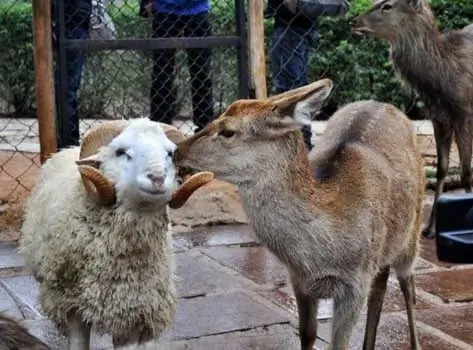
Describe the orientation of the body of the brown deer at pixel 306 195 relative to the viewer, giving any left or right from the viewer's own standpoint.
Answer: facing the viewer and to the left of the viewer

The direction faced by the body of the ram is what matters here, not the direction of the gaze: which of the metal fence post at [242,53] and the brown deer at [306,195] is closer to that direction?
the brown deer

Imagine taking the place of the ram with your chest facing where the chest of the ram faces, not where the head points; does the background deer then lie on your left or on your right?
on your left

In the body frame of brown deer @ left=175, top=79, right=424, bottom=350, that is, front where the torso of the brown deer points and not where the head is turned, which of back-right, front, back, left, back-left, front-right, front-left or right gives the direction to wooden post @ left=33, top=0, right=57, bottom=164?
right

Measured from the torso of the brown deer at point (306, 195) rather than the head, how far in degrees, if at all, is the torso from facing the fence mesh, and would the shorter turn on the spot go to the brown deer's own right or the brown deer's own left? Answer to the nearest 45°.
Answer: approximately 135° to the brown deer's own right

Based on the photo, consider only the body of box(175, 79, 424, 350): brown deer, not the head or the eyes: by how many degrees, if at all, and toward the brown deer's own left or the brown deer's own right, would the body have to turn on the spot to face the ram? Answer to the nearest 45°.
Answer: approximately 45° to the brown deer's own right

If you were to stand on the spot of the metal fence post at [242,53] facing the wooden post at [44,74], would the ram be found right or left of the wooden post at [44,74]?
left

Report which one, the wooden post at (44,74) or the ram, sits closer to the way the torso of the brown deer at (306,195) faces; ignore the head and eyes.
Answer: the ram

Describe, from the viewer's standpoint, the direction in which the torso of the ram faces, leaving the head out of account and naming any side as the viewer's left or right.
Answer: facing the viewer and to the right of the viewer

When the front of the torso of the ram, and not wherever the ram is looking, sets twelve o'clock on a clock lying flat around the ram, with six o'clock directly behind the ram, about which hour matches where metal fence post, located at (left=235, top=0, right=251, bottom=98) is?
The metal fence post is roughly at 8 o'clock from the ram.

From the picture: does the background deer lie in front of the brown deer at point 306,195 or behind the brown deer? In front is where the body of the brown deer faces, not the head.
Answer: behind

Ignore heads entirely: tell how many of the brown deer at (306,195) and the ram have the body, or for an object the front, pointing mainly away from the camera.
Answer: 0
